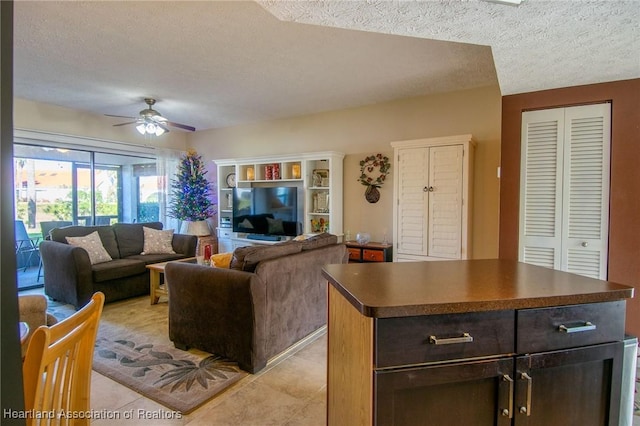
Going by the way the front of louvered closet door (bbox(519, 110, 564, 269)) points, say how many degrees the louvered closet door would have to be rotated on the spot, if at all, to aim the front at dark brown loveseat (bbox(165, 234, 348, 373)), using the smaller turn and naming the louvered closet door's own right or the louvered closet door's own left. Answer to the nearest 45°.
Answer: approximately 45° to the louvered closet door's own right

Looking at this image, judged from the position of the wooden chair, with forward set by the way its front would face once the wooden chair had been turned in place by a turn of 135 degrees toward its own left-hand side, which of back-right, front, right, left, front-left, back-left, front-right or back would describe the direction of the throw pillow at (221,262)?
back-left

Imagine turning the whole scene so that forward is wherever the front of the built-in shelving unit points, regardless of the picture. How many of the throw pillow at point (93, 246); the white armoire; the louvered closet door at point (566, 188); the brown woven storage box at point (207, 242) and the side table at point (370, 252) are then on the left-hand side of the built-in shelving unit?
3

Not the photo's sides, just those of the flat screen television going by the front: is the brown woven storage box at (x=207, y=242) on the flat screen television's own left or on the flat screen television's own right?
on the flat screen television's own right

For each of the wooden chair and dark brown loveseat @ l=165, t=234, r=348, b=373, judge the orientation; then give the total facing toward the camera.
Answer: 0

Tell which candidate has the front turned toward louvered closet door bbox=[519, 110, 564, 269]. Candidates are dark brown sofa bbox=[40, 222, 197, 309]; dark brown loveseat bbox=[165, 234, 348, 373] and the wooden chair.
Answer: the dark brown sofa

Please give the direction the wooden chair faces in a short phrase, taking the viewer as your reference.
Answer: facing away from the viewer and to the left of the viewer

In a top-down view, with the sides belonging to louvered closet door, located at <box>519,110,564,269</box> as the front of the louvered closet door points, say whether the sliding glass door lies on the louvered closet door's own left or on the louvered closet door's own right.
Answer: on the louvered closet door's own right

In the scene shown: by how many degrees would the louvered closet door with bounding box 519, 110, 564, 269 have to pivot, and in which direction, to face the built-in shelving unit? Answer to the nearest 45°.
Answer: approximately 90° to its right

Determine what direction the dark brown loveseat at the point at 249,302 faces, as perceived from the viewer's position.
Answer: facing away from the viewer and to the left of the viewer

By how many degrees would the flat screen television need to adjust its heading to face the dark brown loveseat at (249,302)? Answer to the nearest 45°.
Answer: approximately 45° to its left
